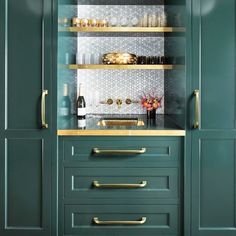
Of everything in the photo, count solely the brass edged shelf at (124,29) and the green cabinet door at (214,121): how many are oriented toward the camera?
2

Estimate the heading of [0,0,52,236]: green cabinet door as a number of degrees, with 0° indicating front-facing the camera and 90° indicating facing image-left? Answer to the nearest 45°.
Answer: approximately 0°

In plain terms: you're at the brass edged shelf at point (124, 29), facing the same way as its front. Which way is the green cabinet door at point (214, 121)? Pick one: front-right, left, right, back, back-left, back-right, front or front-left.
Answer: front-left

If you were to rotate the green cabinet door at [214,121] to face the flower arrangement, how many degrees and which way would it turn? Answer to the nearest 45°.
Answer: approximately 135° to its right
